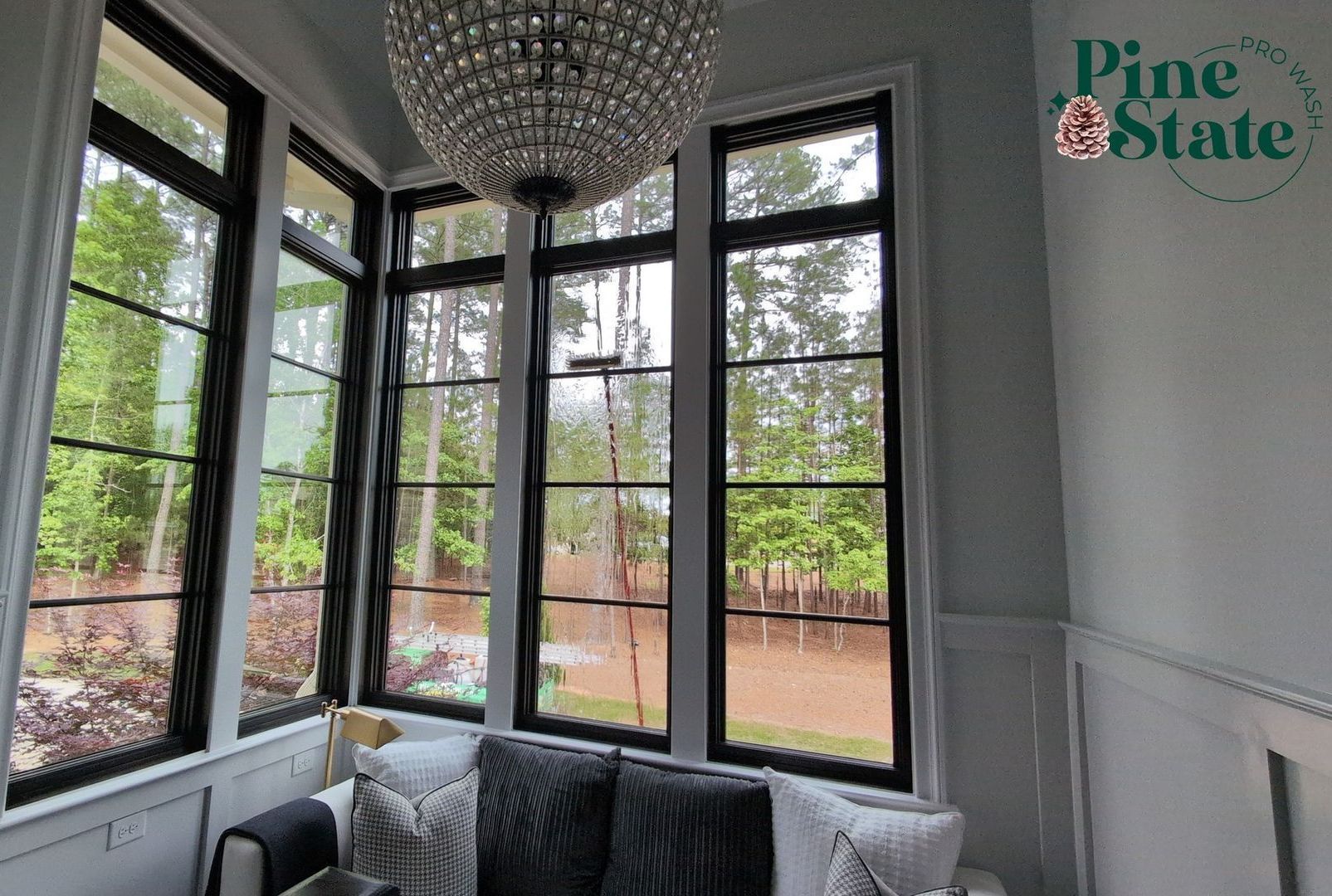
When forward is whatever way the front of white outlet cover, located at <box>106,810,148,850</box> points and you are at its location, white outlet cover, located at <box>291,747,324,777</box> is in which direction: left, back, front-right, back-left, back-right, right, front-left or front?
left

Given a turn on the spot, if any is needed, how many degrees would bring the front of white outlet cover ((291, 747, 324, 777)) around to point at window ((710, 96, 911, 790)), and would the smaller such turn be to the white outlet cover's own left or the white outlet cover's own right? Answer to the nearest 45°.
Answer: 0° — it already faces it

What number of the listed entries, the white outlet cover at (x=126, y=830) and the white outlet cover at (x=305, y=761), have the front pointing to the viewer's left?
0

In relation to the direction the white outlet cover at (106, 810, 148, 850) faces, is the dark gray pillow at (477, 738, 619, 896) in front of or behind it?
in front

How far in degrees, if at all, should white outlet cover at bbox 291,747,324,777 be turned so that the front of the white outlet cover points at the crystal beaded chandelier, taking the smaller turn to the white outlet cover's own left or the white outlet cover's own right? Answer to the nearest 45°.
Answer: approximately 45° to the white outlet cover's own right

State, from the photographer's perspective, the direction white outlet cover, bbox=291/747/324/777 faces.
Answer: facing the viewer and to the right of the viewer

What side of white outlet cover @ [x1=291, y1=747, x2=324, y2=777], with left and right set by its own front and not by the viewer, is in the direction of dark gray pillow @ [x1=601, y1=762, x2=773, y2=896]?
front

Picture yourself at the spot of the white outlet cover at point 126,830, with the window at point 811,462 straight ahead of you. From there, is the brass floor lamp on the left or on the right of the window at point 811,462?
left
